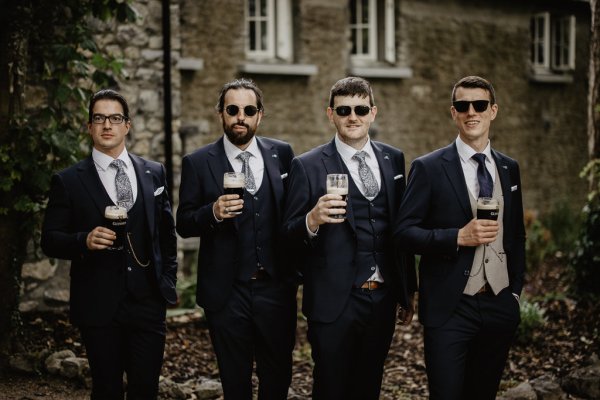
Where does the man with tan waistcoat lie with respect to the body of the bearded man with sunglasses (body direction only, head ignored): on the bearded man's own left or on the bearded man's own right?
on the bearded man's own left

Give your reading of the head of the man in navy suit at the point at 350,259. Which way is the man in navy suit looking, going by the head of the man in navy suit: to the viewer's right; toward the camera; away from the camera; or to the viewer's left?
toward the camera

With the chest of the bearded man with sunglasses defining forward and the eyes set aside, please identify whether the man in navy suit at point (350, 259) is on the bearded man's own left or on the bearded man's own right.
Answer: on the bearded man's own left

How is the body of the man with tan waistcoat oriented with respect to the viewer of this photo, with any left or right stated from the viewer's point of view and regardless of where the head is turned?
facing the viewer and to the right of the viewer

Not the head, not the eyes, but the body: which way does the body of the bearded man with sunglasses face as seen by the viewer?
toward the camera

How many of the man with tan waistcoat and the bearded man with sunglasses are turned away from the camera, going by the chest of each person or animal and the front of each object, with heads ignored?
0

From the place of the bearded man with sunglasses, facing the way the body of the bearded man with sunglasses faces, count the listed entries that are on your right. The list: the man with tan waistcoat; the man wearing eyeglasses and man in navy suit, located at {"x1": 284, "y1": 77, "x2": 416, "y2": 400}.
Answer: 1

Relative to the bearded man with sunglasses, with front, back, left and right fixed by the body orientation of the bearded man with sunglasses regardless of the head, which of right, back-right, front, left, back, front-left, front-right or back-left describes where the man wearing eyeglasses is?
right
